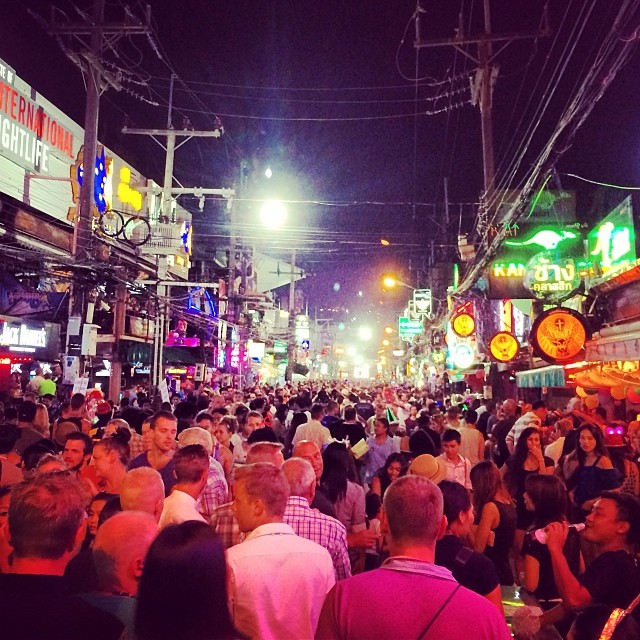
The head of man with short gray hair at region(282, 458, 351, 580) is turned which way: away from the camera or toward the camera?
away from the camera

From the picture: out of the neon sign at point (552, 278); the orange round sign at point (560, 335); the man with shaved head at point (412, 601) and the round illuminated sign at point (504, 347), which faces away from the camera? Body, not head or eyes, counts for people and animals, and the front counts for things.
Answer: the man with shaved head

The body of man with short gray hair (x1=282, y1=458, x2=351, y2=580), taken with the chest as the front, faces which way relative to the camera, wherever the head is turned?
away from the camera

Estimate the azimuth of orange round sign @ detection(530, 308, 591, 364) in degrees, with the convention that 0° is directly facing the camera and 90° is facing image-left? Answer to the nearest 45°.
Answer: approximately 0°

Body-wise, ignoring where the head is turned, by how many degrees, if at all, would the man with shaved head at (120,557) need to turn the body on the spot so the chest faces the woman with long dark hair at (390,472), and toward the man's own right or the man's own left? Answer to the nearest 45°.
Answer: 0° — they already face them

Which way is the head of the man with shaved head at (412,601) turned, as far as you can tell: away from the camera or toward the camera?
away from the camera

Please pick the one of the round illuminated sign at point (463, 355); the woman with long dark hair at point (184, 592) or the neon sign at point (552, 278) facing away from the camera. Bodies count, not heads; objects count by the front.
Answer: the woman with long dark hair

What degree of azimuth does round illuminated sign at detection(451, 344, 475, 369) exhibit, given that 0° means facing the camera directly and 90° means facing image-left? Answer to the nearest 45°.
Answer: approximately 0°

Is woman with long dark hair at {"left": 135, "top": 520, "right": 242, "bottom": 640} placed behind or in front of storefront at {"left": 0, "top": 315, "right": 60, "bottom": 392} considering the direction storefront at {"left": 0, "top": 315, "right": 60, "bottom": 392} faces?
in front

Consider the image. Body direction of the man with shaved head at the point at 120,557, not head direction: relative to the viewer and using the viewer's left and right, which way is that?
facing away from the viewer and to the right of the viewer

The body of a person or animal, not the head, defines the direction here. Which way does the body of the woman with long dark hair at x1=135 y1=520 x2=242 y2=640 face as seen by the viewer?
away from the camera

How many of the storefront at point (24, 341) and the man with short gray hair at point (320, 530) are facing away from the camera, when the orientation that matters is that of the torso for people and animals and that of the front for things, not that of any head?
1

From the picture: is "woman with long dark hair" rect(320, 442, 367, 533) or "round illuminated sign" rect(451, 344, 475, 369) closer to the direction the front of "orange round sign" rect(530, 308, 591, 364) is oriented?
the woman with long dark hair
